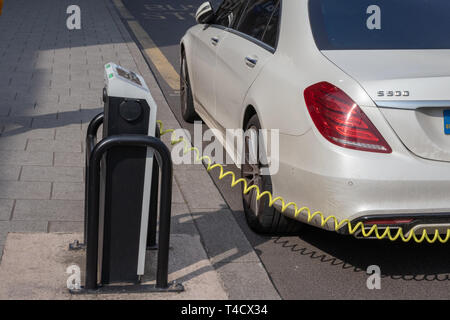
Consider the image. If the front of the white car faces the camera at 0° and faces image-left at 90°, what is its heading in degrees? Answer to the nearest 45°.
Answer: approximately 135°

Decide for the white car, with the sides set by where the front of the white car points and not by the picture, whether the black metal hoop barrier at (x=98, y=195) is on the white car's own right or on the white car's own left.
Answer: on the white car's own left

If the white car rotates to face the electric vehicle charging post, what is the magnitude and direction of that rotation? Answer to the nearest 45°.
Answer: approximately 90° to its left
